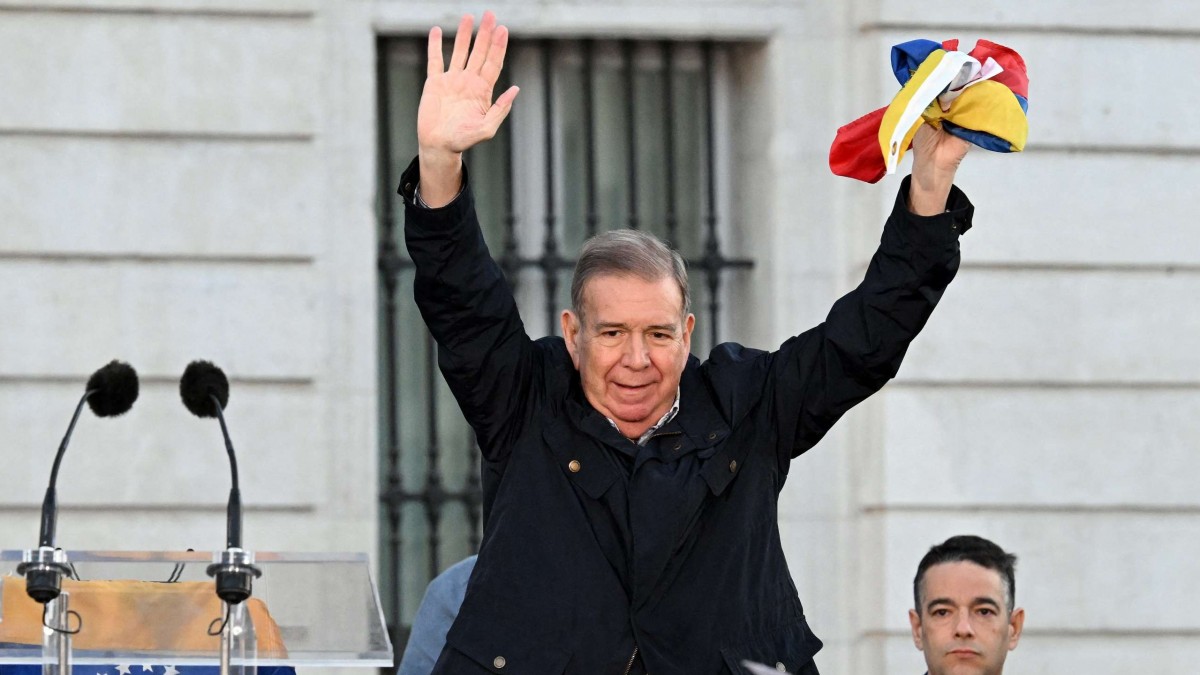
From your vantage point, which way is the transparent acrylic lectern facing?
toward the camera

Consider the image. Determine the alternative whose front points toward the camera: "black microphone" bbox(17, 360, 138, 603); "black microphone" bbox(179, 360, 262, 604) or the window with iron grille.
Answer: the window with iron grille

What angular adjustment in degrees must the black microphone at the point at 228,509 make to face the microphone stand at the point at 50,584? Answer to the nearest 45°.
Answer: approximately 45° to its left

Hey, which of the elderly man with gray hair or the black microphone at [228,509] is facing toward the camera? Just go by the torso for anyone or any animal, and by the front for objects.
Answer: the elderly man with gray hair

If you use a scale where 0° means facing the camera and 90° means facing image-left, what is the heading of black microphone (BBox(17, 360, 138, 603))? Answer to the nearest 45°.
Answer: approximately 225°

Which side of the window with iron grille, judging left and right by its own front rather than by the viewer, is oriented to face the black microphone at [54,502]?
front

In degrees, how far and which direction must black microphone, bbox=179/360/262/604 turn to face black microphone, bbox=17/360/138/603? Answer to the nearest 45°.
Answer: approximately 45° to its left

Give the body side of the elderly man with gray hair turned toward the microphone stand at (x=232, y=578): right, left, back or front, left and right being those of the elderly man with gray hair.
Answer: right

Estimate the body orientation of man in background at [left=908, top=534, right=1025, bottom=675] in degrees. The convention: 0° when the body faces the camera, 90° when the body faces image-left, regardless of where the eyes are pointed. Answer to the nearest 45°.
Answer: approximately 0°

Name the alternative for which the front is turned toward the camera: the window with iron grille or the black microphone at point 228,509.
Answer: the window with iron grille

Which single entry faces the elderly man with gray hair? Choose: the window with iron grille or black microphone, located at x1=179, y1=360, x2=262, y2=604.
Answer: the window with iron grille

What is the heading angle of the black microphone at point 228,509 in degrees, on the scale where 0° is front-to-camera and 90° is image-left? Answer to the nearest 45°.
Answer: approximately 135°

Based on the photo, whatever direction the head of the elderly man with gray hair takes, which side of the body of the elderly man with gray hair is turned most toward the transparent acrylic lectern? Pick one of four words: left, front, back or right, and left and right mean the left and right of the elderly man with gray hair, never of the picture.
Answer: right

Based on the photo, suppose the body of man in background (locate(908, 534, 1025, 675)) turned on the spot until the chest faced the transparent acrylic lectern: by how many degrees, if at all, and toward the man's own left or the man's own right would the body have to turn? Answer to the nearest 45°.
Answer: approximately 45° to the man's own right

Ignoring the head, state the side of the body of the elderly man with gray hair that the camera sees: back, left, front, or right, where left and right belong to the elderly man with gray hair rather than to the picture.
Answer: front
